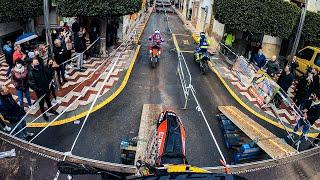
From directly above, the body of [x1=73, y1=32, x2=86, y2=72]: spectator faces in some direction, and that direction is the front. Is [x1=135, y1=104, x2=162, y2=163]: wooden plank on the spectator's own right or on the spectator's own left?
on the spectator's own right

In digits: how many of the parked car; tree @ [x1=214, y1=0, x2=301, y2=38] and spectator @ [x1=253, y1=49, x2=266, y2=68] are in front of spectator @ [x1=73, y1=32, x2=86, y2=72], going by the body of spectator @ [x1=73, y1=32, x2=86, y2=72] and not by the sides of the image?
3

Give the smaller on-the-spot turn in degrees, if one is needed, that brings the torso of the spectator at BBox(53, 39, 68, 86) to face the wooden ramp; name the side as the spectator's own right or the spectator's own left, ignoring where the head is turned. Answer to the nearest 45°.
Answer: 0° — they already face it

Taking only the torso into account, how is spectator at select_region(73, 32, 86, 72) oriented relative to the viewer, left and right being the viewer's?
facing to the right of the viewer

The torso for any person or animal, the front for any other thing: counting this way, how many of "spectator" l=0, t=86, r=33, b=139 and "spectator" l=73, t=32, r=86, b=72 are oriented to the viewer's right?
2

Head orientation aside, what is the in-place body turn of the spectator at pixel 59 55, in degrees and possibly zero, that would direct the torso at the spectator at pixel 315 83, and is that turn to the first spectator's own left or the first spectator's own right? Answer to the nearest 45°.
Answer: approximately 45° to the first spectator's own left

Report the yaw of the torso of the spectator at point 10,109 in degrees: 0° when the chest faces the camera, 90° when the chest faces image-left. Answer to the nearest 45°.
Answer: approximately 270°

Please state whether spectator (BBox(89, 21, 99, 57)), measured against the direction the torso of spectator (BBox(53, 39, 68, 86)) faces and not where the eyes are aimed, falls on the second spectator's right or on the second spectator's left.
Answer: on the second spectator's left

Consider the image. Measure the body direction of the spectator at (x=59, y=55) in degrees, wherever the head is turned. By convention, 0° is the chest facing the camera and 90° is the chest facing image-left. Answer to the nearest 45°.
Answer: approximately 315°

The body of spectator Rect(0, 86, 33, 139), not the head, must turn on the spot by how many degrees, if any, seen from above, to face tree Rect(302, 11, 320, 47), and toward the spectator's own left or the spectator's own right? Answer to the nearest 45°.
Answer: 0° — they already face it
